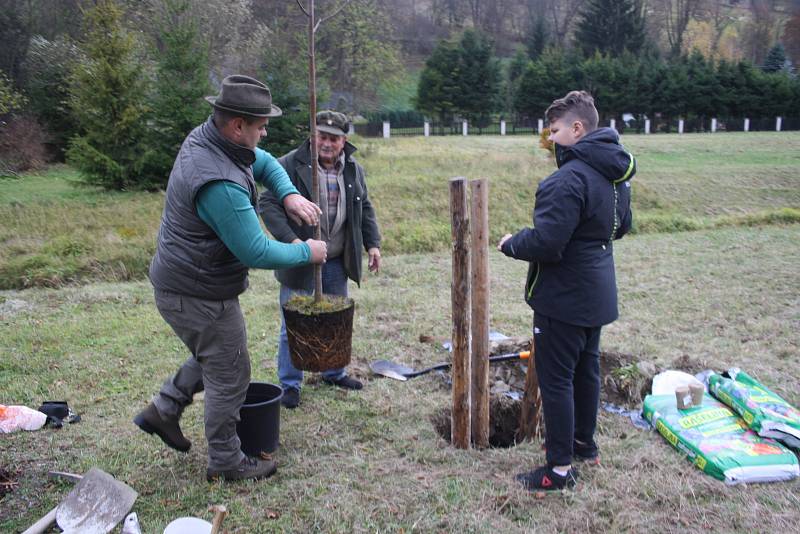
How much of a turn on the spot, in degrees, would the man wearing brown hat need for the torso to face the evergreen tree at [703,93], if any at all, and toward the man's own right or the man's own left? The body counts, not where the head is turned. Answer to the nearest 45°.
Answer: approximately 45° to the man's own left

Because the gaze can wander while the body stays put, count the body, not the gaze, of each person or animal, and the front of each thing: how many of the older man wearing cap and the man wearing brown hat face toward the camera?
1

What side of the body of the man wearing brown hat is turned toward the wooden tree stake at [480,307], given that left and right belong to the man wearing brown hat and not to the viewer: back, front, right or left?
front

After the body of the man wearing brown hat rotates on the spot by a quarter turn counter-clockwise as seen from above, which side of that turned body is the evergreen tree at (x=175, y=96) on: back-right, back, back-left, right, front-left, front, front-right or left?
front

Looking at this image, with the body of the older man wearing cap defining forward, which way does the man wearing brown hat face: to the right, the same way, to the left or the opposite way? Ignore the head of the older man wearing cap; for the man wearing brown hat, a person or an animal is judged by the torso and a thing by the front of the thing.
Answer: to the left

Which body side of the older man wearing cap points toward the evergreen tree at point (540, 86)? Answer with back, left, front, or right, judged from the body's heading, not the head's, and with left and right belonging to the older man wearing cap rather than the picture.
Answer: back

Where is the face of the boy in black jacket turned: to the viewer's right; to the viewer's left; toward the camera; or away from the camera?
to the viewer's left

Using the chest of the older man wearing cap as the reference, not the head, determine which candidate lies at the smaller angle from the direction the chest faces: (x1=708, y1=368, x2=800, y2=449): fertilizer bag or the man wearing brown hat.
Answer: the man wearing brown hat

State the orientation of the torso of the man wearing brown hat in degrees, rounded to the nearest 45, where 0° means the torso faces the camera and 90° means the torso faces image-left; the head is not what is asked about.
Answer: approximately 270°

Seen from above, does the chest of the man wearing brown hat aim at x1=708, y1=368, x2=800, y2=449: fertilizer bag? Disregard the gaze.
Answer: yes

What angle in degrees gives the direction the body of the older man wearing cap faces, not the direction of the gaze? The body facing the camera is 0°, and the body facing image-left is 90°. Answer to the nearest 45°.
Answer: approximately 0°
